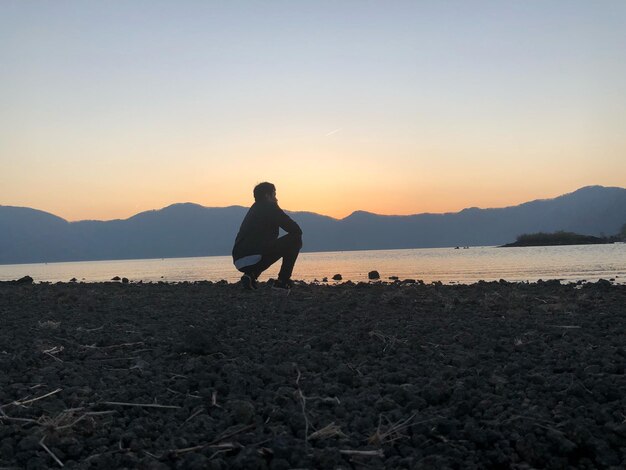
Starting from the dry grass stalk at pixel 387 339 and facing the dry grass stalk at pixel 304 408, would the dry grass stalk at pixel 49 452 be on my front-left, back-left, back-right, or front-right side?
front-right

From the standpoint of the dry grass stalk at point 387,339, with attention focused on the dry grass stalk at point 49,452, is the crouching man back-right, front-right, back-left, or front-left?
back-right

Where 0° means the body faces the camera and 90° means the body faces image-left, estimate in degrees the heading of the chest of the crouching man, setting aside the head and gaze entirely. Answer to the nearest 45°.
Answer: approximately 225°

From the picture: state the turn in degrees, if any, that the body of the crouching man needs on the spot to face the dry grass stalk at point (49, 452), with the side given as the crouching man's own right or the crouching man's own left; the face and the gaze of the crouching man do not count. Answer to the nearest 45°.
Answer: approximately 135° to the crouching man's own right

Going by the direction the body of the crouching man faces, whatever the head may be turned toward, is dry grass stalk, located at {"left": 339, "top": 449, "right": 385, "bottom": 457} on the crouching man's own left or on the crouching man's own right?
on the crouching man's own right

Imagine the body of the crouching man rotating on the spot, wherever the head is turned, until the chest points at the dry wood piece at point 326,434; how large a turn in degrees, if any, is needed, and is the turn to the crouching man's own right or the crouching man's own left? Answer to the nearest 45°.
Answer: approximately 135° to the crouching man's own right

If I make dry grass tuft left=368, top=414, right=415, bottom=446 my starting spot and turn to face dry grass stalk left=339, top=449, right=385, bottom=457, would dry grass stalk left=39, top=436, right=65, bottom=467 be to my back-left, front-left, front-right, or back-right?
front-right

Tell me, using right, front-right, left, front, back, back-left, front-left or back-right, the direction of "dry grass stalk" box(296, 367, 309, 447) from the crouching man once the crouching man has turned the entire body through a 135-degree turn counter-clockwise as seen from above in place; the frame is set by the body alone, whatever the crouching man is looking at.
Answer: left

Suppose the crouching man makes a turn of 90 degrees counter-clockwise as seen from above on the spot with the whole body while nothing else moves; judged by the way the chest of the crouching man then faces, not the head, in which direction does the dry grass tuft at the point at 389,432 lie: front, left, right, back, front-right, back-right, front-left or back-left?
back-left

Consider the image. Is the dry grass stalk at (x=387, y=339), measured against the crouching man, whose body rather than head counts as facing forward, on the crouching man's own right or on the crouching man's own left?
on the crouching man's own right

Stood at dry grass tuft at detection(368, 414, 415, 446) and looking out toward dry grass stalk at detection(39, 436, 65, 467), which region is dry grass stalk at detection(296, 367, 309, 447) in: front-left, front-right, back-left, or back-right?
front-right

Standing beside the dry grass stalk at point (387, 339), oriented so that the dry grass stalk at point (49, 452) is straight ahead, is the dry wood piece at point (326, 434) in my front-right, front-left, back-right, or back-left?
front-left
